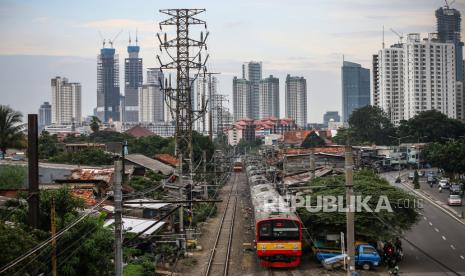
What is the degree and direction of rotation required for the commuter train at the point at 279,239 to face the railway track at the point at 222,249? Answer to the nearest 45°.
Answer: approximately 135° to its right

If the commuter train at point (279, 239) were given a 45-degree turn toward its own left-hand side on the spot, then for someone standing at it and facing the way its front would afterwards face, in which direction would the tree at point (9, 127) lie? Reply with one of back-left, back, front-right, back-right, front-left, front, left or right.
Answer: back

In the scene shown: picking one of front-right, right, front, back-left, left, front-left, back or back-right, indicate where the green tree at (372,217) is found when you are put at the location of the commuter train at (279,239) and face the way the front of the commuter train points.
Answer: back-left

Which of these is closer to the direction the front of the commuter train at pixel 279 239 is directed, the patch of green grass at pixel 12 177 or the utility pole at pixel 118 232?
the utility pole

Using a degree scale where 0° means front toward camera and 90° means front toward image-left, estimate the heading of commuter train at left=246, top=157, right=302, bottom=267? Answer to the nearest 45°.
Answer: approximately 0°

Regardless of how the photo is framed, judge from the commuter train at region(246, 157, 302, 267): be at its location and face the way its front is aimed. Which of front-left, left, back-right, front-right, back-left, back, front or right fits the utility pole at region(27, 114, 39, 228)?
front-right

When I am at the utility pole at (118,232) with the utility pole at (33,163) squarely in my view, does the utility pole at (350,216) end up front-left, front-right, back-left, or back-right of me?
back-right

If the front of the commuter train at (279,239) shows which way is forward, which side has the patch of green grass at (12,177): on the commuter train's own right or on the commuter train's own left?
on the commuter train's own right
